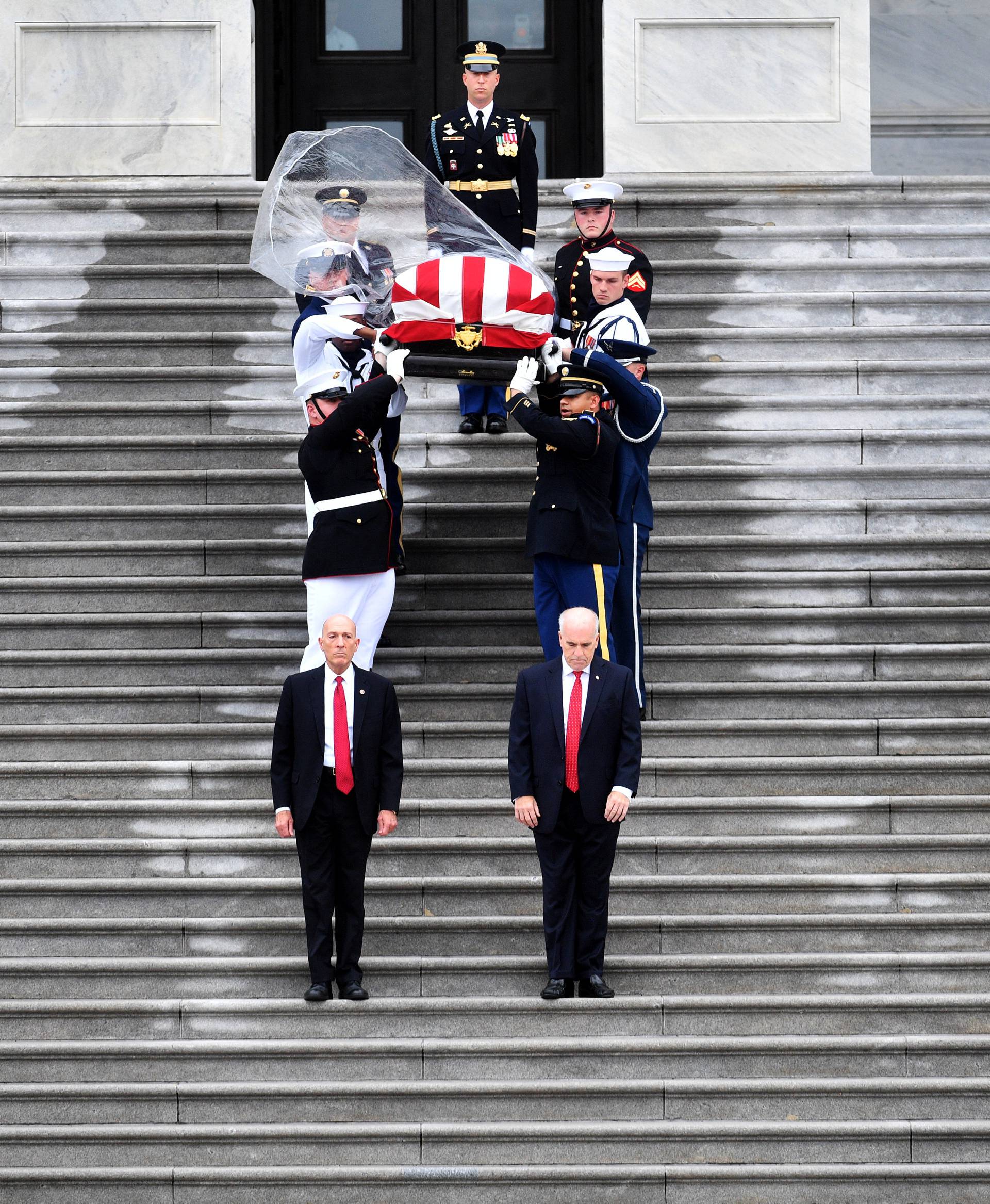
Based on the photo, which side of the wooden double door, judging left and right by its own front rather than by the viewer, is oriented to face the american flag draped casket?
front

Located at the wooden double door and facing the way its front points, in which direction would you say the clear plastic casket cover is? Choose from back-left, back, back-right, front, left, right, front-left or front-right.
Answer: front

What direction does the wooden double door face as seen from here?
toward the camera

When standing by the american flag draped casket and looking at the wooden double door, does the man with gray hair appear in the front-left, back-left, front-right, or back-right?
back-right

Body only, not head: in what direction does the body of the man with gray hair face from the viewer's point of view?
toward the camera

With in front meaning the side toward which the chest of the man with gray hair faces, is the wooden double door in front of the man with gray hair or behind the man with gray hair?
behind

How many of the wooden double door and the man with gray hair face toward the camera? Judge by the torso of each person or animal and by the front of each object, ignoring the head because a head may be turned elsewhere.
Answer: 2

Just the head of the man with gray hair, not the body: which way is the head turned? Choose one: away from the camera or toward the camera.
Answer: toward the camera

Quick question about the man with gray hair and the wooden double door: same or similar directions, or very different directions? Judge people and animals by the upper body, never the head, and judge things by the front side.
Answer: same or similar directions

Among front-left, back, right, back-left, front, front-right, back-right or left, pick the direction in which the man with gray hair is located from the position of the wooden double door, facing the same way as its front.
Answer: front
